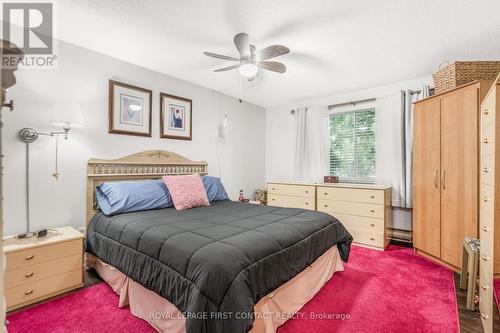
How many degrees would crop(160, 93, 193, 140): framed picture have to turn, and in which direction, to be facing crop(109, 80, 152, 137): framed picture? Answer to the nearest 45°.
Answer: approximately 90° to its right

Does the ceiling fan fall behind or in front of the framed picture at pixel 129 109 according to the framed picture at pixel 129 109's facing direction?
in front

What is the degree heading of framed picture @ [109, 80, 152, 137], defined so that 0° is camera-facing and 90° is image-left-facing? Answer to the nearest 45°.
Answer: approximately 315°

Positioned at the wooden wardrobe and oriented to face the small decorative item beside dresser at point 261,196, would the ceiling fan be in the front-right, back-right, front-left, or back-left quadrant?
front-left

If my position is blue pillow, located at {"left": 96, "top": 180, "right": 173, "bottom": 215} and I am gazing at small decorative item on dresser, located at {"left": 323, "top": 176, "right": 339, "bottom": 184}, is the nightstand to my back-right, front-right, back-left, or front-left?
back-right

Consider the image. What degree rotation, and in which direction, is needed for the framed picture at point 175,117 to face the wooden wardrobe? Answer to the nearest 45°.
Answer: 0° — it already faces it

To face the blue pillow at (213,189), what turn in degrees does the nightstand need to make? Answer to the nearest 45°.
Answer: approximately 45° to its left

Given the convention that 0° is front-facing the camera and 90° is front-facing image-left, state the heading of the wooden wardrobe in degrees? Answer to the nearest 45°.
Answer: approximately 45°

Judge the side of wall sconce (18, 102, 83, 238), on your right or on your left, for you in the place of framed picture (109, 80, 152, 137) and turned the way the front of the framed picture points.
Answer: on your right

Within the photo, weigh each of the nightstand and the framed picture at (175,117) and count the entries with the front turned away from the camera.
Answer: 0

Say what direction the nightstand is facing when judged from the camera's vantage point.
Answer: facing the viewer and to the right of the viewer

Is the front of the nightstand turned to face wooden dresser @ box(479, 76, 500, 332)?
yes
